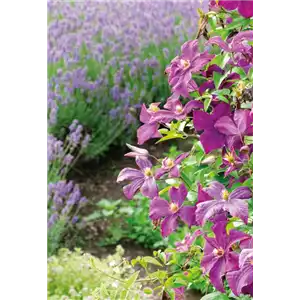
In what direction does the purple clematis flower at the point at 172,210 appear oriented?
toward the camera

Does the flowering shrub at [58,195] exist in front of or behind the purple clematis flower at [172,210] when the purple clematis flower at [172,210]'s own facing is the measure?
behind

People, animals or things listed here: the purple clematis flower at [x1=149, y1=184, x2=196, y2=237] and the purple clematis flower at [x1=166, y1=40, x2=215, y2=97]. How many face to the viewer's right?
0

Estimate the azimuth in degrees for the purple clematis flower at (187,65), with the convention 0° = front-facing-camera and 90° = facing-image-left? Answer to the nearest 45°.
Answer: approximately 45°

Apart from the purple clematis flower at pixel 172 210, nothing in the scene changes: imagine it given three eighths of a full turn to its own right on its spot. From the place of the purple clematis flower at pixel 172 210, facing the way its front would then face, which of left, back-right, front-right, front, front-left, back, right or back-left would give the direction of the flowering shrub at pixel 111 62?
front-right

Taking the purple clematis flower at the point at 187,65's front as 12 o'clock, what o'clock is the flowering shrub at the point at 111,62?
The flowering shrub is roughly at 4 o'clock from the purple clematis flower.
